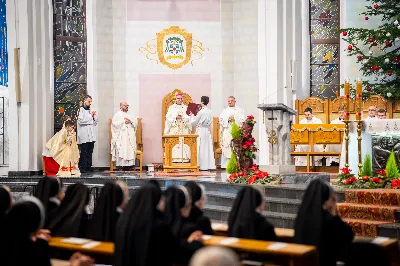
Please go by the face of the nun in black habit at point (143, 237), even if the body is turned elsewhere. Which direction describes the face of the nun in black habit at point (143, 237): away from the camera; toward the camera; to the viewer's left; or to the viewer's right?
away from the camera

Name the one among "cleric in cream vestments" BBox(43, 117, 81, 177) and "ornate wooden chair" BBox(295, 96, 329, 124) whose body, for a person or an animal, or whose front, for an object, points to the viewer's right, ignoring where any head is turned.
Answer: the cleric in cream vestments

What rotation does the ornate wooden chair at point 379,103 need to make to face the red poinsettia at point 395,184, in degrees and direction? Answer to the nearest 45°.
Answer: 0° — it already faces it

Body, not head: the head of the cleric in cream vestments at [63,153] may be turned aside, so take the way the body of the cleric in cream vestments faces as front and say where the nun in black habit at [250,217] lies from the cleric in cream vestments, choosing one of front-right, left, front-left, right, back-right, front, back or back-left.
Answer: right

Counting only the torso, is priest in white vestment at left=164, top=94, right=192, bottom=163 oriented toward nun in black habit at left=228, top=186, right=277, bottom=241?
yes

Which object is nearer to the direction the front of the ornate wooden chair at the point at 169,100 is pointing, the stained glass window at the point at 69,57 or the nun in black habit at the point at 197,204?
the nun in black habit

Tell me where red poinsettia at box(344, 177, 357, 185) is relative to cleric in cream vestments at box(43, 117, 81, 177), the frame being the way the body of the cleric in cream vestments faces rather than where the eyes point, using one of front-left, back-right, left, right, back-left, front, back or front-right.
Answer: front-right

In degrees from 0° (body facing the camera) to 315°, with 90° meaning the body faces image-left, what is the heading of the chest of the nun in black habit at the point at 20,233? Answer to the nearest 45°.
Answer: approximately 225°

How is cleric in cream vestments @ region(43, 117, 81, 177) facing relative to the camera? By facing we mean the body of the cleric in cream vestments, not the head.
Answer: to the viewer's right

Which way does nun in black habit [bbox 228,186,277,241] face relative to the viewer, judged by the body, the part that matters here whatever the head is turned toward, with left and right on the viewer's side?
facing away from the viewer and to the right of the viewer

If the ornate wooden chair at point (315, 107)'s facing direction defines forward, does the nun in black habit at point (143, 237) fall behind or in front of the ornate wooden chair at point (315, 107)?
in front
